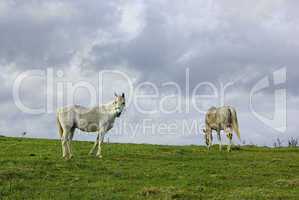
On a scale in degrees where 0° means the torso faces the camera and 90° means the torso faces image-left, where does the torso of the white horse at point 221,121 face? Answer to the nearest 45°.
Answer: approximately 135°

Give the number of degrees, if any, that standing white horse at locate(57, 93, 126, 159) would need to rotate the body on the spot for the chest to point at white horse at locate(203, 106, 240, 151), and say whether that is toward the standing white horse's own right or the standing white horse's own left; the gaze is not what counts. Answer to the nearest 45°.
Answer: approximately 45° to the standing white horse's own left

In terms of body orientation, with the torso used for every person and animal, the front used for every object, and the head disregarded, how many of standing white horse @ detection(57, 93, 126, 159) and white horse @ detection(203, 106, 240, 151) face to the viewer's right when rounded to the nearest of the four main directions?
1

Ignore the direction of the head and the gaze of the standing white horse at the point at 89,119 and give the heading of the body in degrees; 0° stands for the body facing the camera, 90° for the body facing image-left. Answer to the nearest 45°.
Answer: approximately 270°
